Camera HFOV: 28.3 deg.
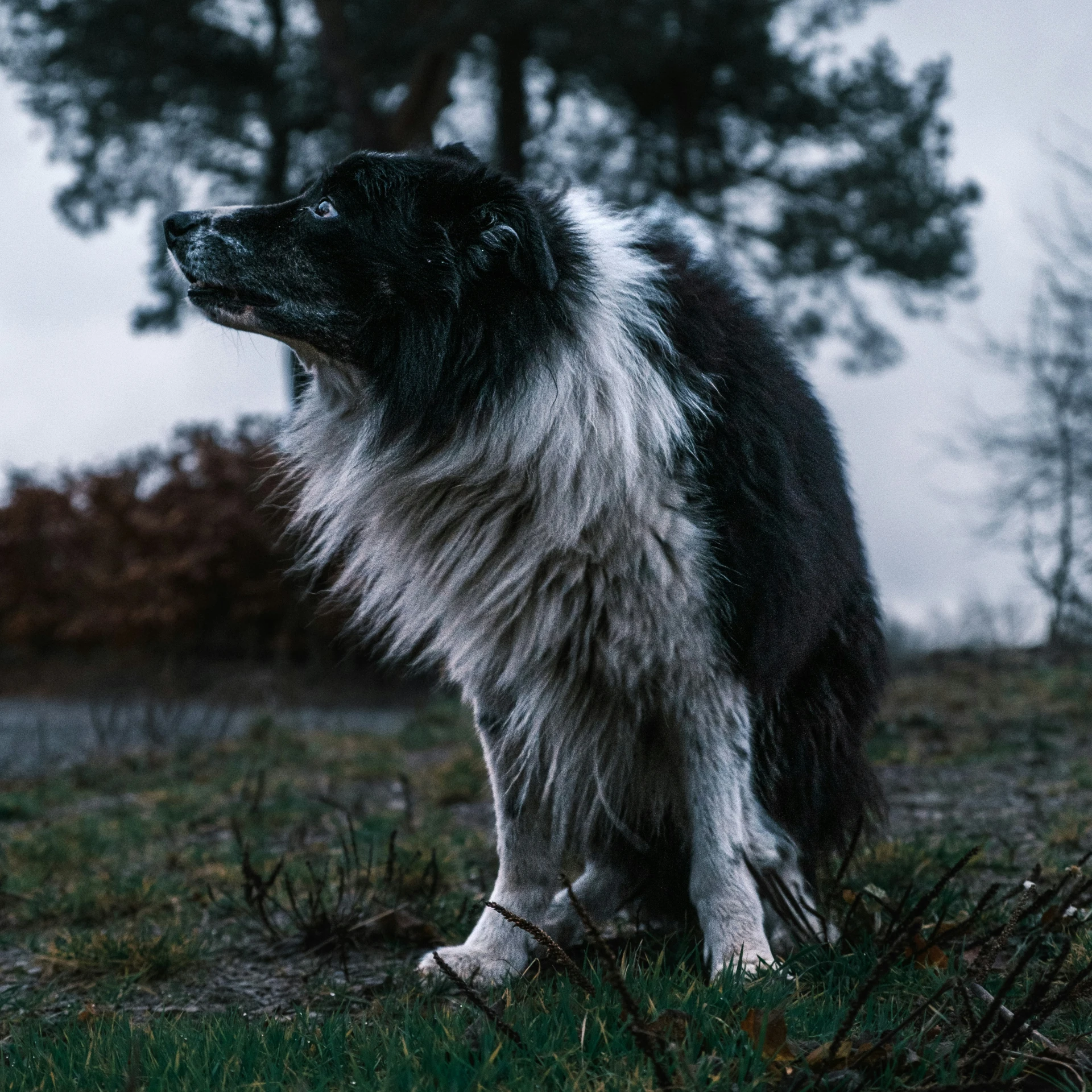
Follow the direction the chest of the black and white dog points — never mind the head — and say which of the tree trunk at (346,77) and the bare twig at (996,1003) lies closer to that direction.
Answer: the bare twig

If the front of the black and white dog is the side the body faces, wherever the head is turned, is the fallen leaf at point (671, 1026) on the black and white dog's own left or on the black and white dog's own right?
on the black and white dog's own left

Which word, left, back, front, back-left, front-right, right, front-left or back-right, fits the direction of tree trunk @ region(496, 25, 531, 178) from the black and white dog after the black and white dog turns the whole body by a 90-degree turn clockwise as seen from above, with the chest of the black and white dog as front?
front-right

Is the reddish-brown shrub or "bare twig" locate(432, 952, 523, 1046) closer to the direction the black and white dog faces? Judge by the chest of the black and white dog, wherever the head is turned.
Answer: the bare twig

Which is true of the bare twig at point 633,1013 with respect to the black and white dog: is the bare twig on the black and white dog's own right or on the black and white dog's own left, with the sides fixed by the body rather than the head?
on the black and white dog's own left

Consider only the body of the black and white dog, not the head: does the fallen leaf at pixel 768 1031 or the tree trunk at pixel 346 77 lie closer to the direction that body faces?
the fallen leaf

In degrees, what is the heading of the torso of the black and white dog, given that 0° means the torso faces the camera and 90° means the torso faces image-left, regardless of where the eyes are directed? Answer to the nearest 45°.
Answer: approximately 45°

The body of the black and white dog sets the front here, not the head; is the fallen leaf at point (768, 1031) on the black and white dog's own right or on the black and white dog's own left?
on the black and white dog's own left

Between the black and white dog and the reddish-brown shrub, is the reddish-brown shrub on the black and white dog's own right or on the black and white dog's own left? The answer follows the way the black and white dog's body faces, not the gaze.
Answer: on the black and white dog's own right

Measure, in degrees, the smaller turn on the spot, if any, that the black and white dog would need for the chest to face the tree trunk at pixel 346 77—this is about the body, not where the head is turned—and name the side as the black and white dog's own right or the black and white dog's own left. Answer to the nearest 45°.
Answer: approximately 135° to the black and white dog's own right

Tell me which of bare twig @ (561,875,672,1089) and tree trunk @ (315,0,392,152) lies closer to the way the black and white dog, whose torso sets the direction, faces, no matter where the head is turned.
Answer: the bare twig

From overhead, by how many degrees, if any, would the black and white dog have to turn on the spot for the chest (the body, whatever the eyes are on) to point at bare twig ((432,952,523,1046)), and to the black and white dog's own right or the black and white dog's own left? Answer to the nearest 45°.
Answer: approximately 45° to the black and white dog's own left
